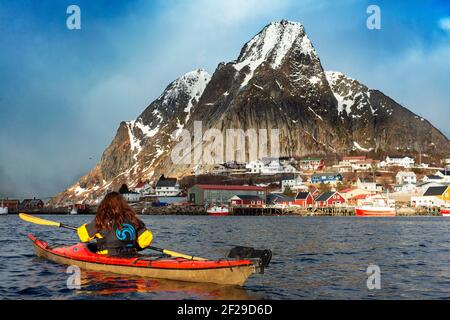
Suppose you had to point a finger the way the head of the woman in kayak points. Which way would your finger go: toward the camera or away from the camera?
away from the camera

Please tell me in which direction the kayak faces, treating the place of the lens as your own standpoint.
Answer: facing away from the viewer and to the left of the viewer

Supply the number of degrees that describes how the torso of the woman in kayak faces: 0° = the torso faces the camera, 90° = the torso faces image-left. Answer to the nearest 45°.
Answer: approximately 180°
